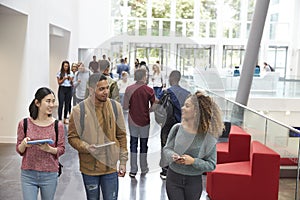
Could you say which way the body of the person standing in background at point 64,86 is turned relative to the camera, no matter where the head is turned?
toward the camera

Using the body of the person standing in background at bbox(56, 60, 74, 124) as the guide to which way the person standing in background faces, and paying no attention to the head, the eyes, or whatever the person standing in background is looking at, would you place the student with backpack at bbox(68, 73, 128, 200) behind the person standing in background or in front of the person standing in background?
in front

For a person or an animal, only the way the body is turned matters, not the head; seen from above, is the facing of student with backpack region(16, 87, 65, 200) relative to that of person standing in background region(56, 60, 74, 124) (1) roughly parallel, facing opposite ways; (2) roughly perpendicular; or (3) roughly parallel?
roughly parallel

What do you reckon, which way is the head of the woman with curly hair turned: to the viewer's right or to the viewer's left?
to the viewer's left

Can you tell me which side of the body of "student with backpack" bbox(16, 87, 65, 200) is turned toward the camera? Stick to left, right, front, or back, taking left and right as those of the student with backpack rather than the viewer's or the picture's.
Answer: front
